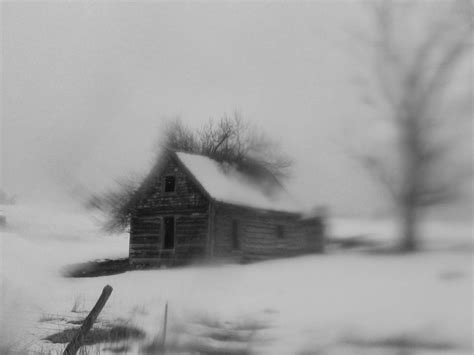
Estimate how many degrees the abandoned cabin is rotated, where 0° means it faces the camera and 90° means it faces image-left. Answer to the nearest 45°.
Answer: approximately 45°
